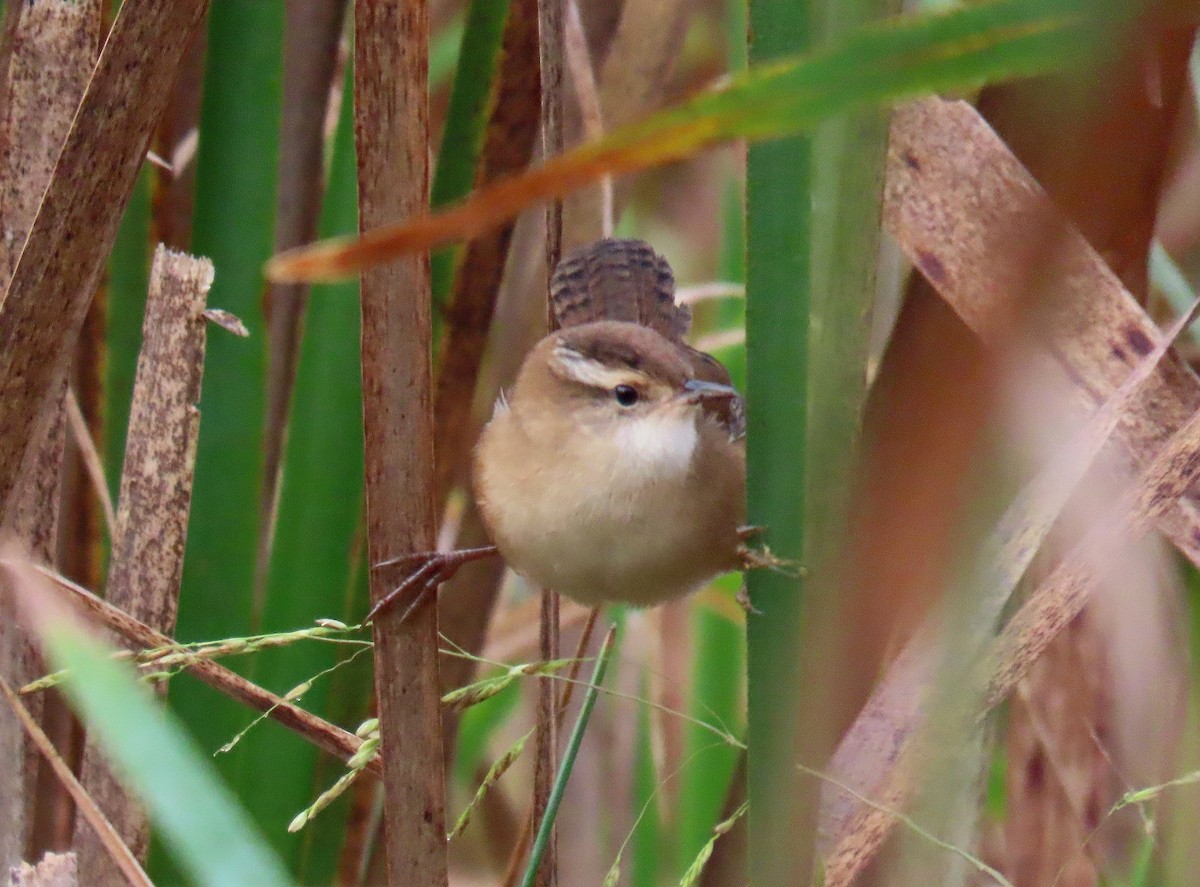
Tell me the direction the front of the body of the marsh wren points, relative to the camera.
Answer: toward the camera

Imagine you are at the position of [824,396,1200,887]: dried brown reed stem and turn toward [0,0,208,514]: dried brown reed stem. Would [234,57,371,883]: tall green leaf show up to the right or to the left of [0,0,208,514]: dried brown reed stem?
right
